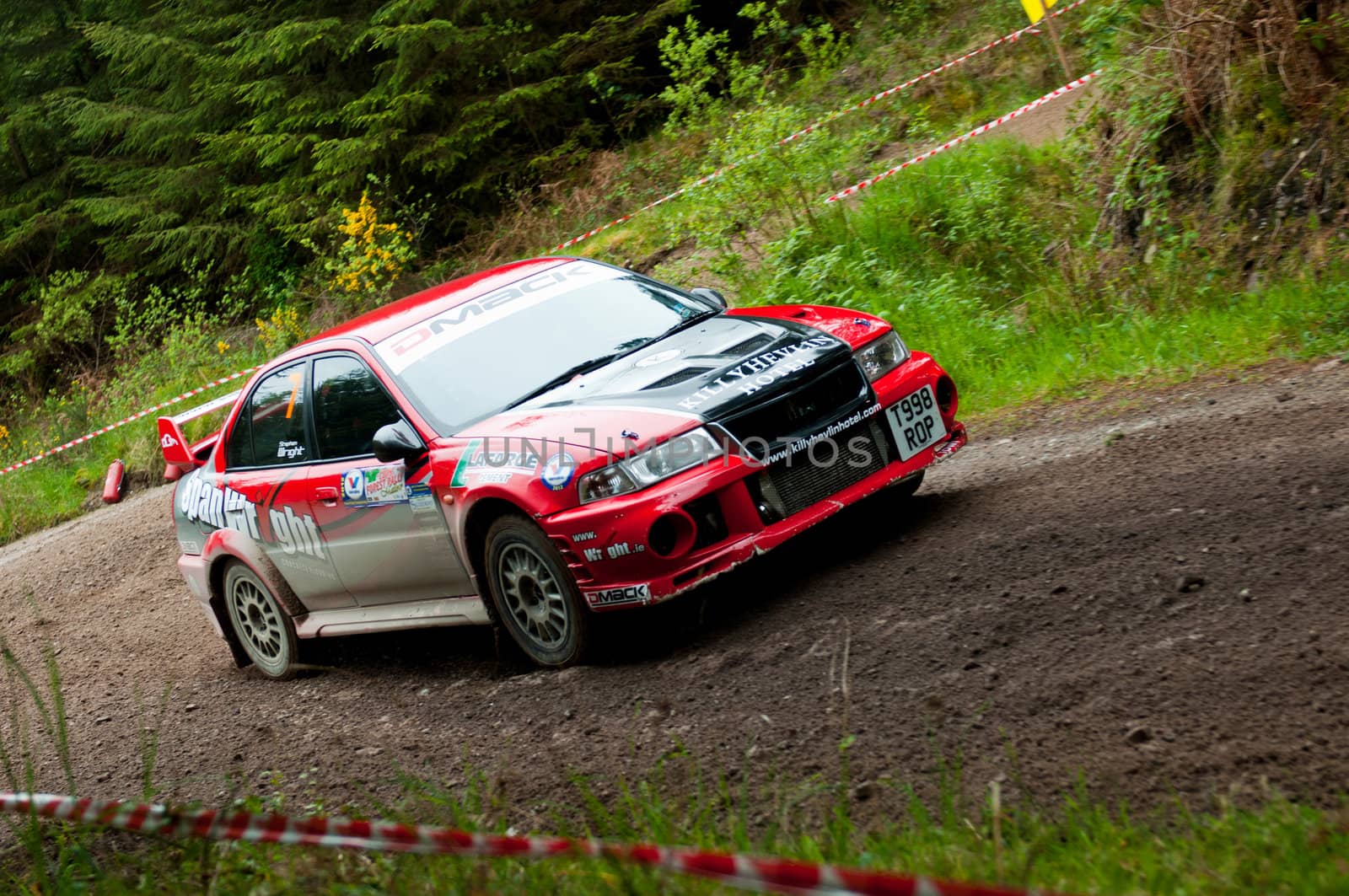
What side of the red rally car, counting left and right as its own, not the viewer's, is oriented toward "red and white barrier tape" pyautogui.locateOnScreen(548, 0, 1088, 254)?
left

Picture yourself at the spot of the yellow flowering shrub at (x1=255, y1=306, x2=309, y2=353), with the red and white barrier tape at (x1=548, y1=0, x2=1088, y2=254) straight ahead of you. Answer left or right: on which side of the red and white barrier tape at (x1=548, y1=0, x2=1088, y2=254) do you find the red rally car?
right

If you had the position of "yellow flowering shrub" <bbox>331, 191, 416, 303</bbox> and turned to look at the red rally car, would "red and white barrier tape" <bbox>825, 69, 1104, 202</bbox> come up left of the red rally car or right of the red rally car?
left

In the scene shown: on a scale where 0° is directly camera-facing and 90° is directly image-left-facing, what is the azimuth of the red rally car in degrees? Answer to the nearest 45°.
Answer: approximately 315°

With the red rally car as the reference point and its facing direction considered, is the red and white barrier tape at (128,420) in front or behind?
behind

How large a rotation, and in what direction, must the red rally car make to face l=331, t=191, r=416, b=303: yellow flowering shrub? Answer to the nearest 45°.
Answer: approximately 135° to its left

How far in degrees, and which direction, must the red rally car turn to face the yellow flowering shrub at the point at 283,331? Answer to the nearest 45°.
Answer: approximately 135° to its left
